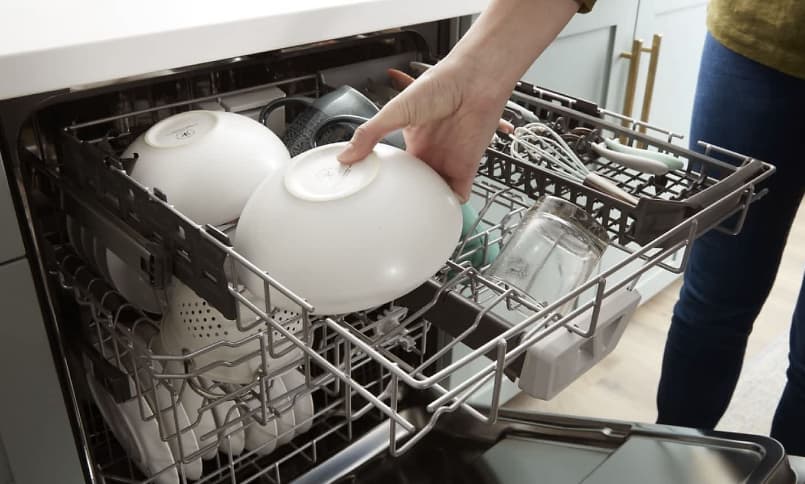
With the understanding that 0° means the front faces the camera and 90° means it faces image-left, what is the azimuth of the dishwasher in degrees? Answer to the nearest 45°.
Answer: approximately 315°

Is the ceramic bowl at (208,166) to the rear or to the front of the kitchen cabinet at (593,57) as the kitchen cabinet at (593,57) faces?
to the front

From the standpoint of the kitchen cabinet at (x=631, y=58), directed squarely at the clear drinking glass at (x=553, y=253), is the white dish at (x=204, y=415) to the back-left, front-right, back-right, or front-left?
front-right

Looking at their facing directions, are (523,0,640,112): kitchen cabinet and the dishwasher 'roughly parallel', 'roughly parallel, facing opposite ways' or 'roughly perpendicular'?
roughly parallel

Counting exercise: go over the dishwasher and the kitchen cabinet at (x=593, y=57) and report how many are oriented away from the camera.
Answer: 0

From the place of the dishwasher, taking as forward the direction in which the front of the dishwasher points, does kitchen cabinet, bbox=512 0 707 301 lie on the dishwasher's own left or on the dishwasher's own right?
on the dishwasher's own left
